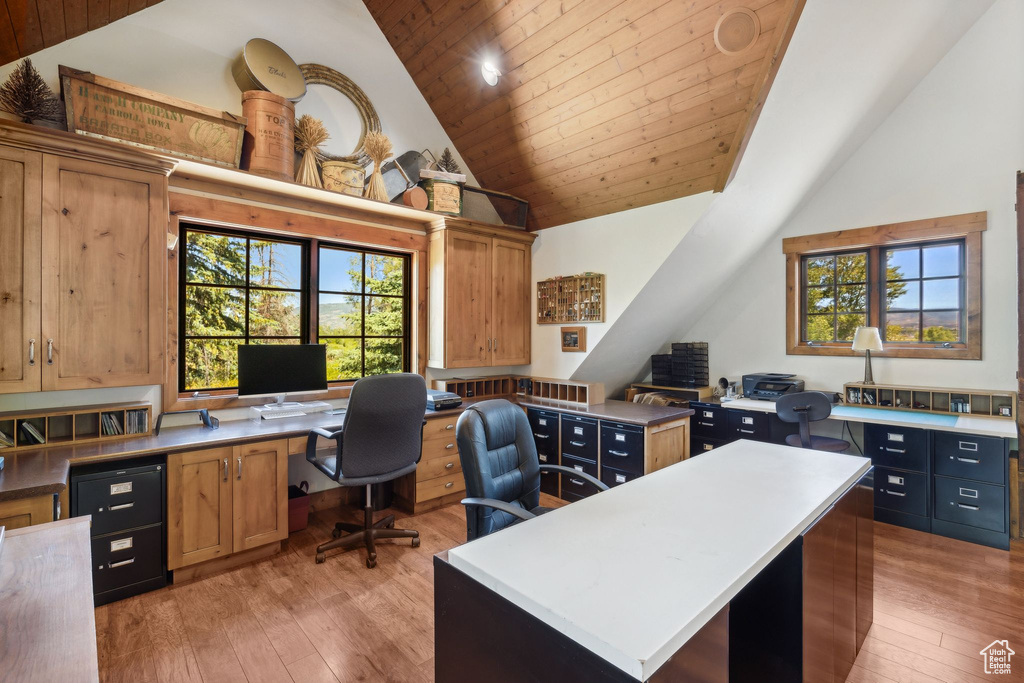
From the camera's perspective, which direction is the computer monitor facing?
toward the camera

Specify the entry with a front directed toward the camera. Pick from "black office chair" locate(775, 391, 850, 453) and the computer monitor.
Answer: the computer monitor

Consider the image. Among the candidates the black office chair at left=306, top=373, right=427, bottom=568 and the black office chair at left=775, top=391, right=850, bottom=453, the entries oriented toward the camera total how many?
0

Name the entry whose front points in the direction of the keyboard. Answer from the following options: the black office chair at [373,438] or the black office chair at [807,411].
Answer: the black office chair at [373,438]

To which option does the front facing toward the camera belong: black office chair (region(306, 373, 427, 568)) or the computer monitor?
the computer monitor

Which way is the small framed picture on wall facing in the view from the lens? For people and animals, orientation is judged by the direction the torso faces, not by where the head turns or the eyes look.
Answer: facing the viewer and to the left of the viewer

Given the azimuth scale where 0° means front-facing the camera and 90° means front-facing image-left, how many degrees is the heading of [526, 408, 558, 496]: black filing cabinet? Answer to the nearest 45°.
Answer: approximately 45°

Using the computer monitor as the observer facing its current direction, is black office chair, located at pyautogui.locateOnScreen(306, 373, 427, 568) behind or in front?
in front

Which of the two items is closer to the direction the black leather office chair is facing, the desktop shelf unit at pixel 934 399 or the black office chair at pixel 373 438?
the desktop shelf unit

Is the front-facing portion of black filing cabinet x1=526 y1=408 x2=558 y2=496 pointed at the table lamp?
no

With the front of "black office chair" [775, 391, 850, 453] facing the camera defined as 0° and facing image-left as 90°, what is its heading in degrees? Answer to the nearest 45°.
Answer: approximately 225°

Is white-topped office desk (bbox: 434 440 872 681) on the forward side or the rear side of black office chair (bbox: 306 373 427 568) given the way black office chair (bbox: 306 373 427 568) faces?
on the rear side
